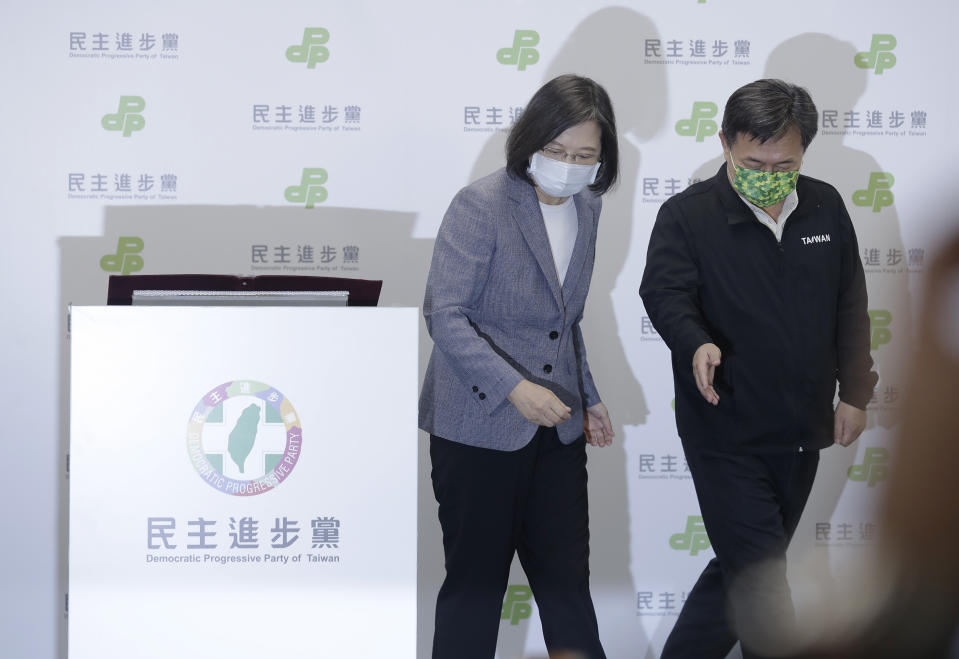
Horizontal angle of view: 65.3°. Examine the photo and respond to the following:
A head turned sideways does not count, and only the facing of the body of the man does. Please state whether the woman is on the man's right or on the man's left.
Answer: on the man's right

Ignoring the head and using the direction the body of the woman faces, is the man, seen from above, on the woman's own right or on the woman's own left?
on the woman's own left

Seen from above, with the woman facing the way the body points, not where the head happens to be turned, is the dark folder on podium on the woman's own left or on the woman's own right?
on the woman's own right

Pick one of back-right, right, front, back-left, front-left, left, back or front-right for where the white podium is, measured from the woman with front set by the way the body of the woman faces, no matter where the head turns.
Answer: right

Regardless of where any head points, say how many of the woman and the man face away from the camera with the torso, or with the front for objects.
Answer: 0

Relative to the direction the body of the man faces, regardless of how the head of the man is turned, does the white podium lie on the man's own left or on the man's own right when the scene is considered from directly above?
on the man's own right

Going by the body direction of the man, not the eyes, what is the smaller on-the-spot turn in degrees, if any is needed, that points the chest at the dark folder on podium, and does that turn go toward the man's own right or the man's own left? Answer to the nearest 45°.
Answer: approximately 90° to the man's own right

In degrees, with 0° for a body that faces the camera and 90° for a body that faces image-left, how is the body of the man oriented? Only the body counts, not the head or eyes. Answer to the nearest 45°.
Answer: approximately 315°
